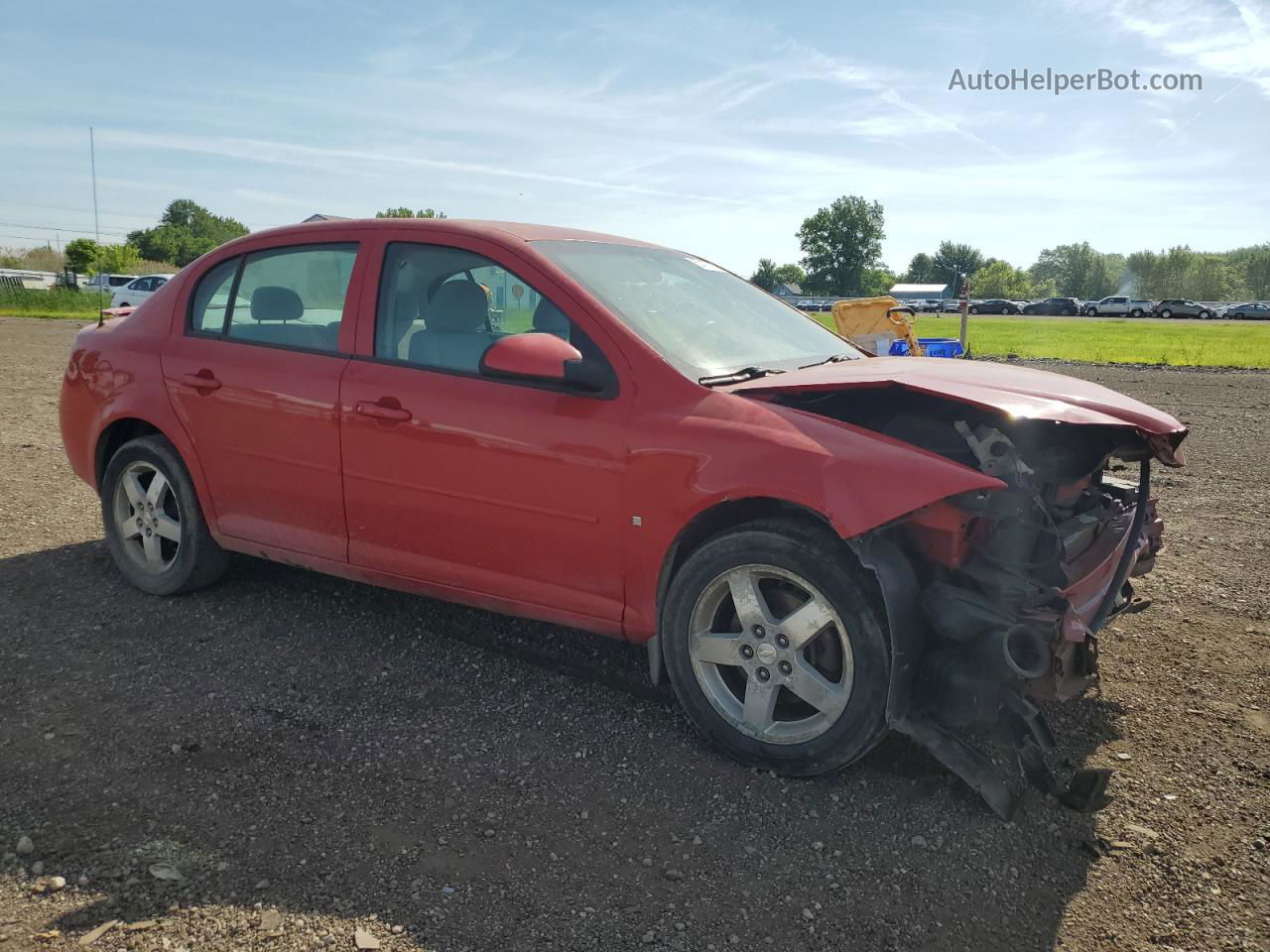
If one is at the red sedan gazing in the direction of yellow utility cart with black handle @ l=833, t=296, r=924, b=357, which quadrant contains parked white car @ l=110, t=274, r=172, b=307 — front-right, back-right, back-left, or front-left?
front-left

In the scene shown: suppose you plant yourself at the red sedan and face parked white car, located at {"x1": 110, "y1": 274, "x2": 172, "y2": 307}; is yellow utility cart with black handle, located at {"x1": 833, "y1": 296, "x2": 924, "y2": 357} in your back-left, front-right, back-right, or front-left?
front-right

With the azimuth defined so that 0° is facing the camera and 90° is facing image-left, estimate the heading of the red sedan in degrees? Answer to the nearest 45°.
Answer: approximately 315°

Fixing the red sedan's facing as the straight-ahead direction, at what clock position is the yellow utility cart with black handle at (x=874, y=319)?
The yellow utility cart with black handle is roughly at 8 o'clock from the red sedan.

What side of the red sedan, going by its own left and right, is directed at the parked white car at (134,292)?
back
